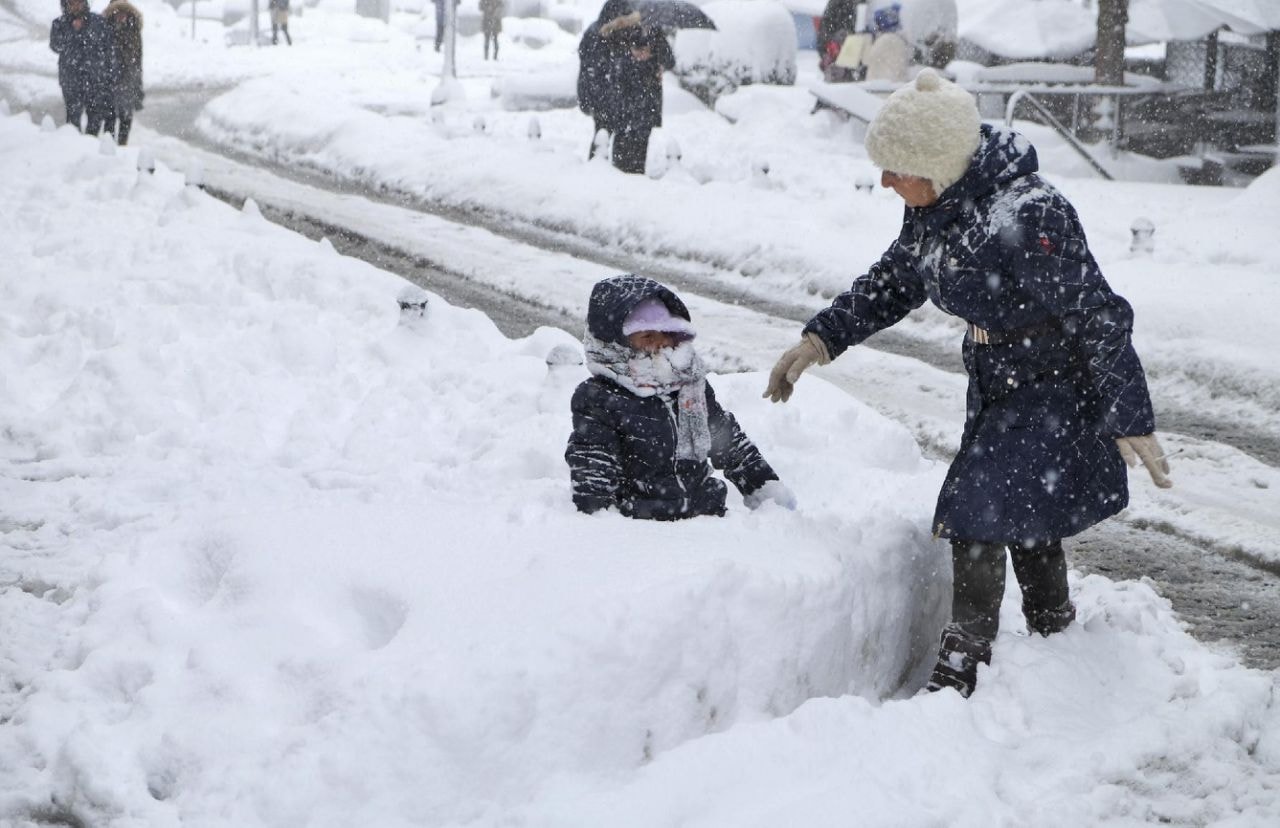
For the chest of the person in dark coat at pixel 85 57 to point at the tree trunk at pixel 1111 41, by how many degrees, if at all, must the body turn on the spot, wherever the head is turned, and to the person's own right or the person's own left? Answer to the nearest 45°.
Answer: approximately 90° to the person's own left

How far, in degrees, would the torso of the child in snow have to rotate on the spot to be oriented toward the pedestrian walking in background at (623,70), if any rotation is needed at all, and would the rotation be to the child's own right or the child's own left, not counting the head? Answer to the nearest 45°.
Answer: approximately 135° to the child's own left

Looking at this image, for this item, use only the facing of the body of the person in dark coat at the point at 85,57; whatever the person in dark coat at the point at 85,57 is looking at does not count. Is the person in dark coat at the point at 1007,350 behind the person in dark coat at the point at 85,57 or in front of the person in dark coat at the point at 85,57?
in front

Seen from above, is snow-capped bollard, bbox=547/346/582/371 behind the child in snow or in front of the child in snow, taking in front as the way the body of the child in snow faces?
behind

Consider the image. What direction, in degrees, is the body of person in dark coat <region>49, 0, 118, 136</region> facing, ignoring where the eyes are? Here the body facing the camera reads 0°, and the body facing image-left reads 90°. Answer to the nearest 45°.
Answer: approximately 0°

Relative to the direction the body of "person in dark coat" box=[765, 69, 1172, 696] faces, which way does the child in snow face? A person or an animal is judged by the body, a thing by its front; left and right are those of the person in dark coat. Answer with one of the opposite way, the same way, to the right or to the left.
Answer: to the left

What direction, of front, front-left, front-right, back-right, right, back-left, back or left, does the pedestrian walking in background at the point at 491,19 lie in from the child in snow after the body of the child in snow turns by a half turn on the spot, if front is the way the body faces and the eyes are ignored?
front-right

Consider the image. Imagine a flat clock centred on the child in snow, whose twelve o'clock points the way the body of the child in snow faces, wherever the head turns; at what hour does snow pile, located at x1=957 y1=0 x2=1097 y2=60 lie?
The snow pile is roughly at 8 o'clock from the child in snow.
